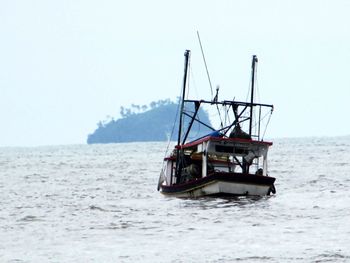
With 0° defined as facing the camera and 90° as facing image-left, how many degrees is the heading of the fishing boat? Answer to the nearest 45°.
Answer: approximately 135°
